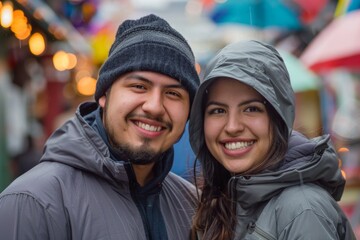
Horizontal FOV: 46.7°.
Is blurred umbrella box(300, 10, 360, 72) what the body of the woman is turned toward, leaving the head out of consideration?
no

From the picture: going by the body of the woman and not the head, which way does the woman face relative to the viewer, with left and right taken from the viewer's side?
facing the viewer and to the left of the viewer

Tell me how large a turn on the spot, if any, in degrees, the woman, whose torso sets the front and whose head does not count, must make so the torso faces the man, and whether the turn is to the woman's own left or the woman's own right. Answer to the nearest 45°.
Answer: approximately 45° to the woman's own right

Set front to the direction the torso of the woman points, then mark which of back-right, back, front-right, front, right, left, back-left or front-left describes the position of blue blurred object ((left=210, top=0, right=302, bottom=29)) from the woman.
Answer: back-right

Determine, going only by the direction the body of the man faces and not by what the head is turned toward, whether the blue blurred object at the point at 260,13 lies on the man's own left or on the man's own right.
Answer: on the man's own left

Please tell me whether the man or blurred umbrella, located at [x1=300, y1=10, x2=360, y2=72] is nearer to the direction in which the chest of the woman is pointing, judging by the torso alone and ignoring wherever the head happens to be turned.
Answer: the man

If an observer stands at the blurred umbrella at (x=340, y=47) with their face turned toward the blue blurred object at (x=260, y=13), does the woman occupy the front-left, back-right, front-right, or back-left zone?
back-left

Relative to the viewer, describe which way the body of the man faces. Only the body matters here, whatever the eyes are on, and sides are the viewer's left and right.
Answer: facing the viewer and to the right of the viewer

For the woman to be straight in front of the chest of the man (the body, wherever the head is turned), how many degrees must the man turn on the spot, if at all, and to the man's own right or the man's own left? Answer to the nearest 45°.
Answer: approximately 45° to the man's own left

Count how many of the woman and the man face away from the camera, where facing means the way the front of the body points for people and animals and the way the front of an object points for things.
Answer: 0

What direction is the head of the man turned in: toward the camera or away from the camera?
toward the camera

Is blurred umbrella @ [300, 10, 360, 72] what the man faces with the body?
no

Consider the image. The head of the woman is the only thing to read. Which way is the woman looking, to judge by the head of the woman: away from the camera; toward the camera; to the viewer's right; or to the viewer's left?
toward the camera
